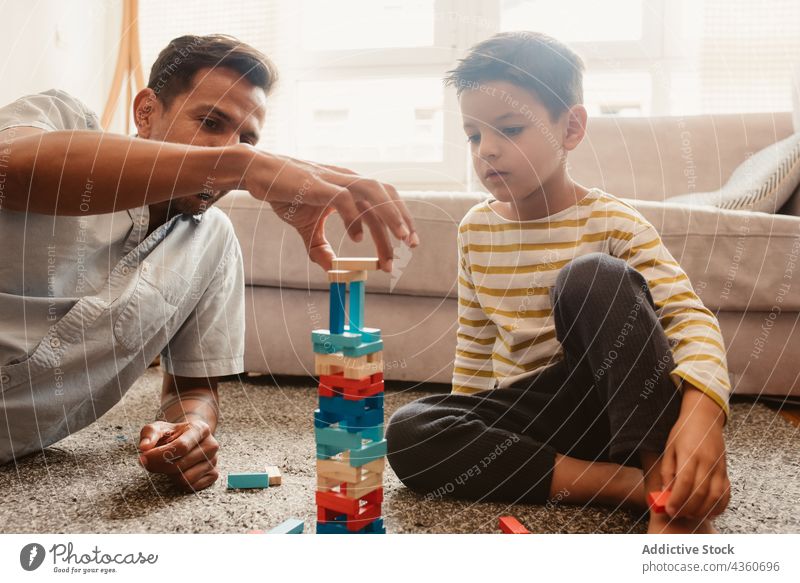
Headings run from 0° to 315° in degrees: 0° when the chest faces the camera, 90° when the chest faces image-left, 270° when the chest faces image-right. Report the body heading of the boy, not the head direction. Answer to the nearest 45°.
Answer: approximately 45°

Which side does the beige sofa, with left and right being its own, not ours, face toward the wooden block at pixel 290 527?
front

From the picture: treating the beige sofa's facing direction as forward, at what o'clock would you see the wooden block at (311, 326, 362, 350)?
The wooden block is roughly at 12 o'clock from the beige sofa.

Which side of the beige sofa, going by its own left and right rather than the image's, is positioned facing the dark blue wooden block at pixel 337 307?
front

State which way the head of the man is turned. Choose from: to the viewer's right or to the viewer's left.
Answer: to the viewer's right

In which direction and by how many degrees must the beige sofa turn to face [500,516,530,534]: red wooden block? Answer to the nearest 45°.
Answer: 0° — it already faces it

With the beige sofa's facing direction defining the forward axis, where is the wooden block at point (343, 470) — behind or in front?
in front
